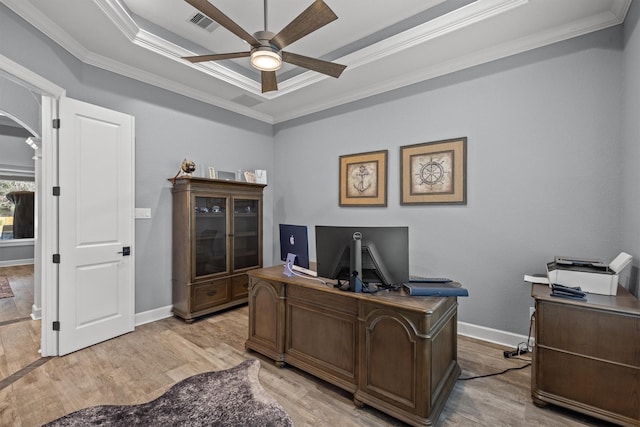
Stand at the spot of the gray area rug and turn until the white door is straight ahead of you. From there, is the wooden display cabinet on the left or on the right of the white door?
right

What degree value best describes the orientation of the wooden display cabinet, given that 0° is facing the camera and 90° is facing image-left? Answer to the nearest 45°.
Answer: approximately 315°

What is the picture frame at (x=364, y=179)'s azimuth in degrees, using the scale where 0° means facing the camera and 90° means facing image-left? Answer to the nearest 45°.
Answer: approximately 45°

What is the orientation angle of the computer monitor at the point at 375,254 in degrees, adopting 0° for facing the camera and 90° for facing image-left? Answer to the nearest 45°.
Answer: approximately 180°

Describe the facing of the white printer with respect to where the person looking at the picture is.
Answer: facing to the left of the viewer

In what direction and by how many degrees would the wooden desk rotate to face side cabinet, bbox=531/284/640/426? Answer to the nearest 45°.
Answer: approximately 135° to its left

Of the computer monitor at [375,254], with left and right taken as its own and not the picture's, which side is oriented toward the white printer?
right

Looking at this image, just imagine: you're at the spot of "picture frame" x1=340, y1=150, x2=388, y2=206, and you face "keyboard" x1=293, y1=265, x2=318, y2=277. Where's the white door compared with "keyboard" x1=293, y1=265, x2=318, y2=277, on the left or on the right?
right

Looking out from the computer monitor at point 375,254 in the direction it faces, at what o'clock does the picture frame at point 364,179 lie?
The picture frame is roughly at 12 o'clock from the computer monitor.

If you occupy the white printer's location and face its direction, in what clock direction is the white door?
The white door is roughly at 11 o'clock from the white printer.
